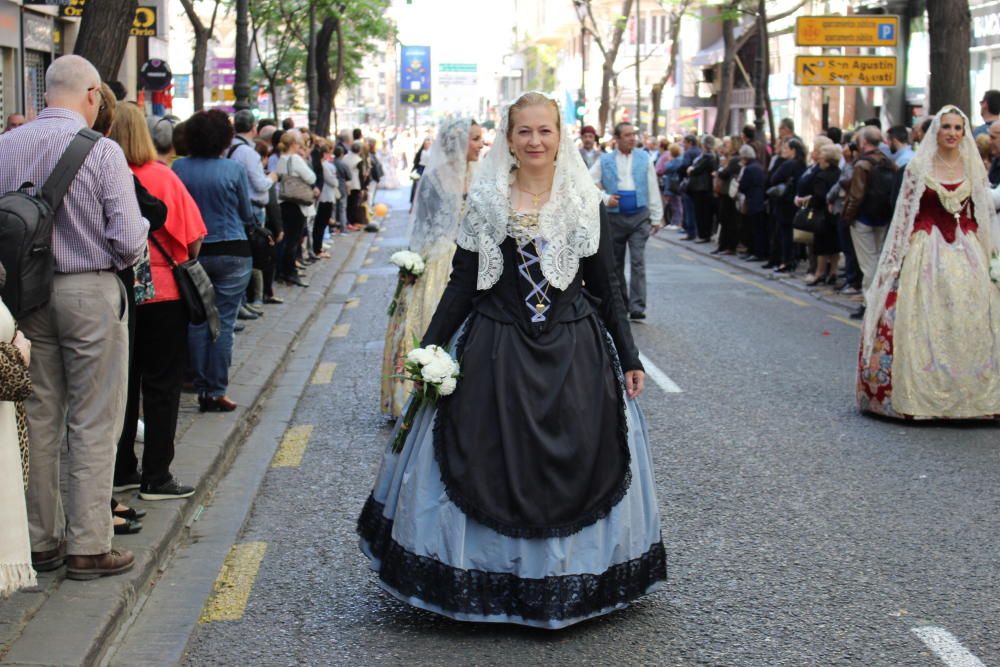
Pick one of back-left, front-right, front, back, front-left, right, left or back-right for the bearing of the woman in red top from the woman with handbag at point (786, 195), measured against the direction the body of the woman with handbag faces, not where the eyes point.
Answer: left

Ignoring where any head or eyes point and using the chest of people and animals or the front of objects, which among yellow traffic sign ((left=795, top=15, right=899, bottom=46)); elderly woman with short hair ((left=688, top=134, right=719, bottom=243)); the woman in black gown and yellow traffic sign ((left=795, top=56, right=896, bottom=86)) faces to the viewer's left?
the elderly woman with short hair

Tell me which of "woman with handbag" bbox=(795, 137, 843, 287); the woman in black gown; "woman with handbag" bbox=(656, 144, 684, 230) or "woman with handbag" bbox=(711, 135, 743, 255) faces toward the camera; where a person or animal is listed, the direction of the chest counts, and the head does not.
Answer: the woman in black gown

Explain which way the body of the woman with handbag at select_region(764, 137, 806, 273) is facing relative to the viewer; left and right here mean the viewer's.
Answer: facing to the left of the viewer

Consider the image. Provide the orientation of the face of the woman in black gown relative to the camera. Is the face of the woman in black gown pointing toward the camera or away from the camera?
toward the camera

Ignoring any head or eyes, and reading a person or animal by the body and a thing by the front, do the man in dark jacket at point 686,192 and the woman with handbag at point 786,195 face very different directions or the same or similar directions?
same or similar directions

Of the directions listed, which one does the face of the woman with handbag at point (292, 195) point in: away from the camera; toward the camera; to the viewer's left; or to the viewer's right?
to the viewer's right

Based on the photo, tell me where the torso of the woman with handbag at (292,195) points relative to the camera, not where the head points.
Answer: to the viewer's right

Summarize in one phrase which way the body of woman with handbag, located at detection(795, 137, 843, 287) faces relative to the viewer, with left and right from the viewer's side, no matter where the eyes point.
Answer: facing to the left of the viewer

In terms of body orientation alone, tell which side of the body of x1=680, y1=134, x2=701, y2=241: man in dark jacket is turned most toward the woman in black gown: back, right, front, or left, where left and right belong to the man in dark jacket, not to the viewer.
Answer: left

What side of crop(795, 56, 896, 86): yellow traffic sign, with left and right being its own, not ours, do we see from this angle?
front

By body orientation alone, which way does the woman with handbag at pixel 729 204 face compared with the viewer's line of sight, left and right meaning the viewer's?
facing to the left of the viewer

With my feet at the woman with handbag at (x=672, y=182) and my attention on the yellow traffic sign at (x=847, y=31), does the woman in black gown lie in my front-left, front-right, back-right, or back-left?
front-right
